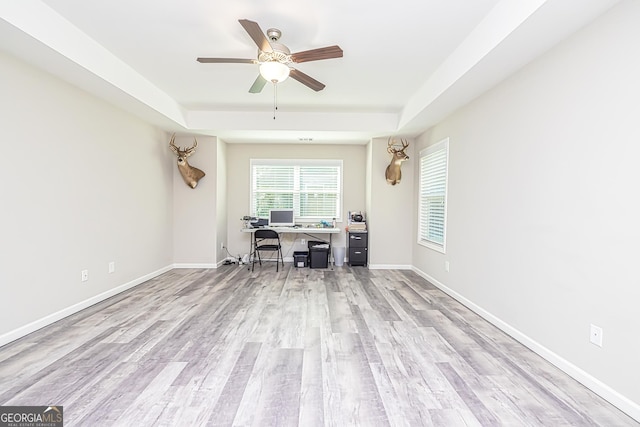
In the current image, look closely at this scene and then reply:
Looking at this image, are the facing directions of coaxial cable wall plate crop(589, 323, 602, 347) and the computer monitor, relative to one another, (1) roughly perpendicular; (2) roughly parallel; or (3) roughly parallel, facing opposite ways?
roughly perpendicular

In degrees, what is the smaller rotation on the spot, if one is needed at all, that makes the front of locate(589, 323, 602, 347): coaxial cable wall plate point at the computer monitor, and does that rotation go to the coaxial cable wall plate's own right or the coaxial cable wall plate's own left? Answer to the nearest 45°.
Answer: approximately 45° to the coaxial cable wall plate's own right

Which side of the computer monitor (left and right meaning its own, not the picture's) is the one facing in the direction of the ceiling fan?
front

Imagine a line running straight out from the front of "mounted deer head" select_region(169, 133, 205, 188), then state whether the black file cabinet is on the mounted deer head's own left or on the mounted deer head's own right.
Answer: on the mounted deer head's own left

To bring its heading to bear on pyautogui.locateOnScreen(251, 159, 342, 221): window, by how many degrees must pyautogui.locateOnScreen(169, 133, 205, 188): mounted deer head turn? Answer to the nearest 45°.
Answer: approximately 135° to its left

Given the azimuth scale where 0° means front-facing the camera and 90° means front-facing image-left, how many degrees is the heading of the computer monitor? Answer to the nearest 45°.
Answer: approximately 0°

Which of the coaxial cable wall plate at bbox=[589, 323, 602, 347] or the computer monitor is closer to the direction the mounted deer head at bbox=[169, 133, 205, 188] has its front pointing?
the coaxial cable wall plate

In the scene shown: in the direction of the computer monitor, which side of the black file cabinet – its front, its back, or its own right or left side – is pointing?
right

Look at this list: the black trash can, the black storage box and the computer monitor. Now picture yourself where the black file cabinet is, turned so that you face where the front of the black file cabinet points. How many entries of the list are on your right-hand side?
3

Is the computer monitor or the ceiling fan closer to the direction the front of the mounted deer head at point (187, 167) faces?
the ceiling fan

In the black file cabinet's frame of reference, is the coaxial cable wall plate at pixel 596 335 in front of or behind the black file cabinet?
in front

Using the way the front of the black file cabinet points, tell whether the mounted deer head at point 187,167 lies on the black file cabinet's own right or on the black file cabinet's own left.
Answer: on the black file cabinet's own right

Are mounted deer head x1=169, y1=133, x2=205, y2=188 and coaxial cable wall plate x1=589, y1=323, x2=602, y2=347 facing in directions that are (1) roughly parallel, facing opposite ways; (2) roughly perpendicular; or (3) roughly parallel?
roughly perpendicular
